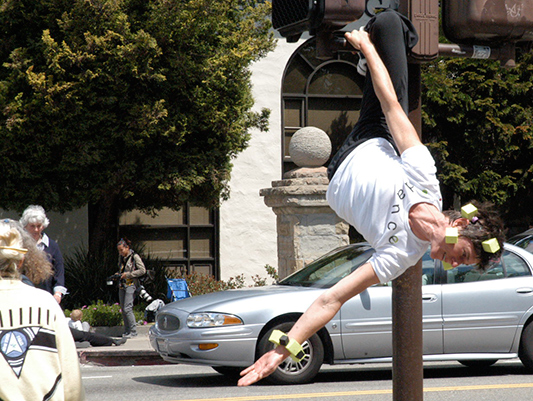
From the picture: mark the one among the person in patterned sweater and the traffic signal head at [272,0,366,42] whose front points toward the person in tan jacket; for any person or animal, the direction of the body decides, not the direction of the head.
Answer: the person in patterned sweater

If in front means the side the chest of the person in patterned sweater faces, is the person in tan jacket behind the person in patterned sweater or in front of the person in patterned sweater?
in front

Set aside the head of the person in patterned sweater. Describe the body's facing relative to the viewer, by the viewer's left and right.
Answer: facing away from the viewer

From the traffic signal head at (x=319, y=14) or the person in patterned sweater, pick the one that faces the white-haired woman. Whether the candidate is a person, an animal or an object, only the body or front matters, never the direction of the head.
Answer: the person in patterned sweater

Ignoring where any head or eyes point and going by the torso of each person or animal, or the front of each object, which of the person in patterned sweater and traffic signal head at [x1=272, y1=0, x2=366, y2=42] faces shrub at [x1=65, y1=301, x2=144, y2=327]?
the person in patterned sweater

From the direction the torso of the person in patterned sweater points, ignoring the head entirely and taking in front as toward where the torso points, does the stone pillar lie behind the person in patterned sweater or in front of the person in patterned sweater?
in front
